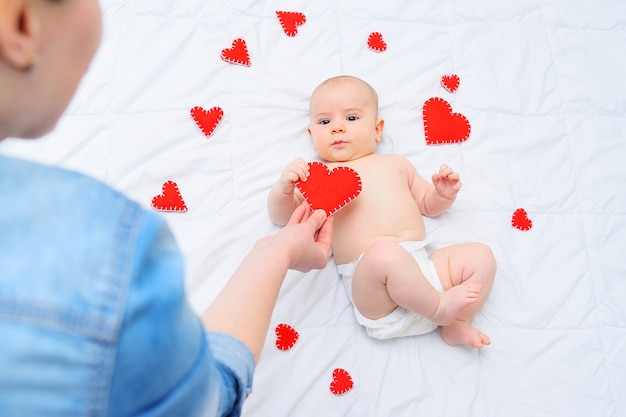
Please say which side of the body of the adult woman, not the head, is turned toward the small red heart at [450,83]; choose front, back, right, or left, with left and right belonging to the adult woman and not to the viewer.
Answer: front

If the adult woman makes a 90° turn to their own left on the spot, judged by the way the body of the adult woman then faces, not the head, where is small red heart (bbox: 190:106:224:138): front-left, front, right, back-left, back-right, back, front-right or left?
front-right

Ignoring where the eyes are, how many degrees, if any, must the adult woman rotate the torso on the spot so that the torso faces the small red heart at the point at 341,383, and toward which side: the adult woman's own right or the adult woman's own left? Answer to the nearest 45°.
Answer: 0° — they already face it

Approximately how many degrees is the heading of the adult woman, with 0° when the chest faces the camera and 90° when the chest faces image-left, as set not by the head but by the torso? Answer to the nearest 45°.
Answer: approximately 225°

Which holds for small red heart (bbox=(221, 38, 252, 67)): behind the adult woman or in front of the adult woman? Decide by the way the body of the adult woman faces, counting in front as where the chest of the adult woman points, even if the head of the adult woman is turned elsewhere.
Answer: in front

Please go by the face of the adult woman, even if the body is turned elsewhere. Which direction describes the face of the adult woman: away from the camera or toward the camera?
away from the camera

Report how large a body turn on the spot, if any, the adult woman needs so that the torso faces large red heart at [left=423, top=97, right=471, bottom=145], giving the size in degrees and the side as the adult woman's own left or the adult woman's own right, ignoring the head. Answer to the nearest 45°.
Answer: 0° — they already face it

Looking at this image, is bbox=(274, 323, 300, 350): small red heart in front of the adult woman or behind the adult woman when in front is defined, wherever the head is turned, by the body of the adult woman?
in front

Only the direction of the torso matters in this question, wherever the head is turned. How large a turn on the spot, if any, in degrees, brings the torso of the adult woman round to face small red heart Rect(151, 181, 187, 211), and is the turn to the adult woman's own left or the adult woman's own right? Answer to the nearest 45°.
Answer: approximately 45° to the adult woman's own left
